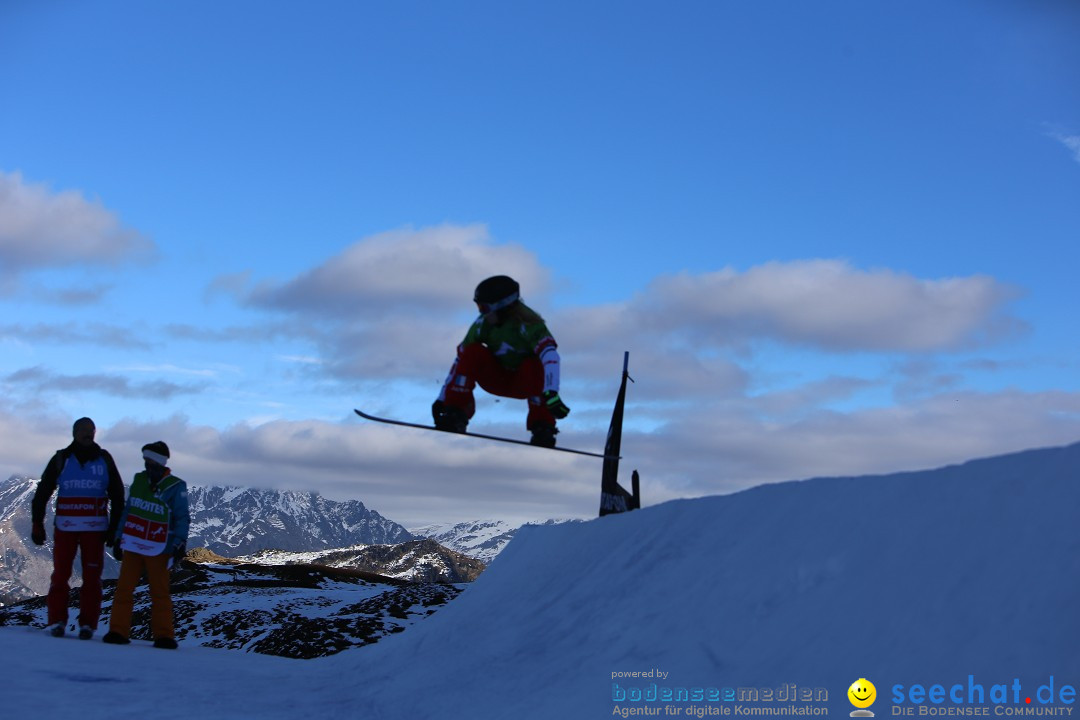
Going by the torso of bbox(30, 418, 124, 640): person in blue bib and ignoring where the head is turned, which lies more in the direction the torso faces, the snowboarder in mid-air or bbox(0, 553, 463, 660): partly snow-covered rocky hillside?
the snowboarder in mid-air

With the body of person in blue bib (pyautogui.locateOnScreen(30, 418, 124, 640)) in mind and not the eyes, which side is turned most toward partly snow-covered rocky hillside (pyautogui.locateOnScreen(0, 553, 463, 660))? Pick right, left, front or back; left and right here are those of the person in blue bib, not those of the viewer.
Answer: back

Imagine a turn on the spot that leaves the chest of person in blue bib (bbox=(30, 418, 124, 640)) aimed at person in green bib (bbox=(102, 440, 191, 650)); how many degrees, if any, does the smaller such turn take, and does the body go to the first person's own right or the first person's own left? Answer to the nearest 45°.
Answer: approximately 45° to the first person's own left

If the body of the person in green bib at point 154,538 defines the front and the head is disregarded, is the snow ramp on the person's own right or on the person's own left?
on the person's own left

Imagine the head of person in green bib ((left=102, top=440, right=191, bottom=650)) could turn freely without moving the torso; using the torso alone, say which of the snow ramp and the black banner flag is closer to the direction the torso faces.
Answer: the snow ramp

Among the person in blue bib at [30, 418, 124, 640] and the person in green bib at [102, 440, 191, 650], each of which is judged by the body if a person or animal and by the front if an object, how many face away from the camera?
0

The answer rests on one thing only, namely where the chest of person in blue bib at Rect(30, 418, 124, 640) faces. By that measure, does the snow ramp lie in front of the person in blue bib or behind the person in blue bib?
in front

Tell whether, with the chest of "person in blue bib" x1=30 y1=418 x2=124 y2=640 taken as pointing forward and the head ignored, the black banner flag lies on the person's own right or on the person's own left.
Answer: on the person's own left

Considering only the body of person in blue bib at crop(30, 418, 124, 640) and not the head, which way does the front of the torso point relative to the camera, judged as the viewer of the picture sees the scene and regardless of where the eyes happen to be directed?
toward the camera

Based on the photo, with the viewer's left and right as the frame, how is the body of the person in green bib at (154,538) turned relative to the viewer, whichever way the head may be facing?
facing the viewer and to the left of the viewer
